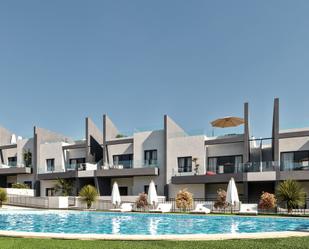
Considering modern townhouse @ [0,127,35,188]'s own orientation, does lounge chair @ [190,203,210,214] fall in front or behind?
in front

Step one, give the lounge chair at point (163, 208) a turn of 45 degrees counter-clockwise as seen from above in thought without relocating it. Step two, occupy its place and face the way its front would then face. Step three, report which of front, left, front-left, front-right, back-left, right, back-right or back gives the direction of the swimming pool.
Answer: front

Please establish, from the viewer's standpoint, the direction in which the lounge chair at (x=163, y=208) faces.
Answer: facing the viewer and to the left of the viewer

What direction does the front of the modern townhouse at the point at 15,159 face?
toward the camera
